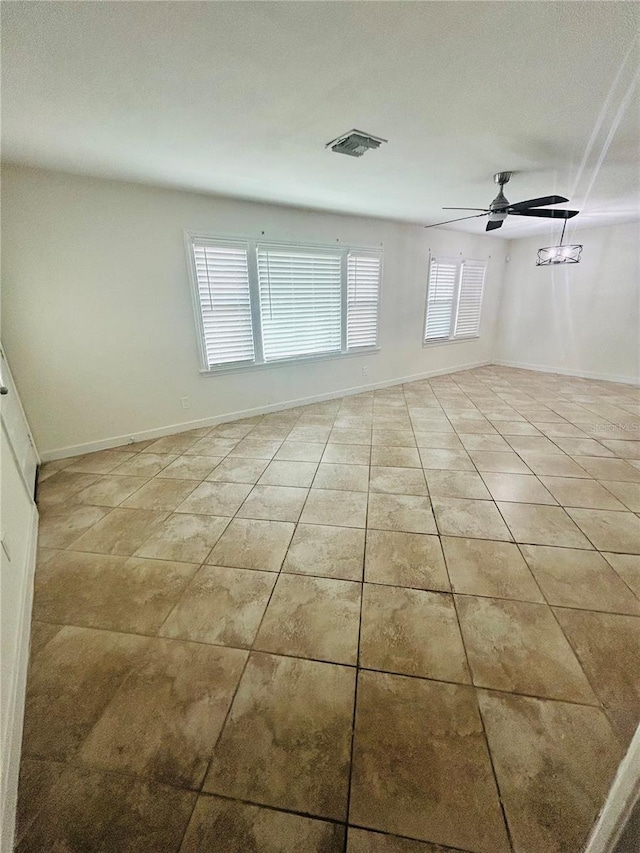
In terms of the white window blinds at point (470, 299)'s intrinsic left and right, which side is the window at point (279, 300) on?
on its right

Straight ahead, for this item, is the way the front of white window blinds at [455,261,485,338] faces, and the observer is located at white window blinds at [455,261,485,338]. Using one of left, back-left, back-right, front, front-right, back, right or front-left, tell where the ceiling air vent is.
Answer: front-right

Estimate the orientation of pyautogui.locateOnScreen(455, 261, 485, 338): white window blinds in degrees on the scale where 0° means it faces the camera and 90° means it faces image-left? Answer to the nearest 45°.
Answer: approximately 315°

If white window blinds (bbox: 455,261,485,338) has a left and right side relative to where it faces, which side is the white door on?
on its right

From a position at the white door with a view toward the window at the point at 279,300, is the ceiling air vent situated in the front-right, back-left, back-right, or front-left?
front-right

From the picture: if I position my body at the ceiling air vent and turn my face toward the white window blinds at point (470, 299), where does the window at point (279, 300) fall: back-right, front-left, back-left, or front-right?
front-left
